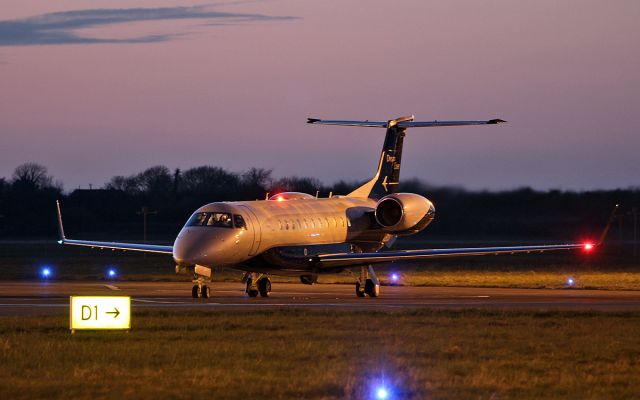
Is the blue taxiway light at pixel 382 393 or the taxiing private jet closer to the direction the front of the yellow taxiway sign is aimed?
the blue taxiway light

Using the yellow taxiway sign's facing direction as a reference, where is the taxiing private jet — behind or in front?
behind

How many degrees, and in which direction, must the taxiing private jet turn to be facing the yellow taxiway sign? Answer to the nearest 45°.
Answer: approximately 45° to its left

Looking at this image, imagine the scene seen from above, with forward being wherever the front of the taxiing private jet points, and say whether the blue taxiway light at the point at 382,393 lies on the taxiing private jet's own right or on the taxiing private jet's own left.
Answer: on the taxiing private jet's own left

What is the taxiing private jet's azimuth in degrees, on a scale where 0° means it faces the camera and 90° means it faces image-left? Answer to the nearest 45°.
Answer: approximately 45°

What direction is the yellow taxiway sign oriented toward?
toward the camera

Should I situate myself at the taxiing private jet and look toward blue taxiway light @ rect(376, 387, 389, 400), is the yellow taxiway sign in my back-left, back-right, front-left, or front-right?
front-right

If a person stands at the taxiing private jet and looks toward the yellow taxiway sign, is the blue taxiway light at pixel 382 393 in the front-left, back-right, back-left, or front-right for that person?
front-left

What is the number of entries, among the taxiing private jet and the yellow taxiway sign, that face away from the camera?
0
